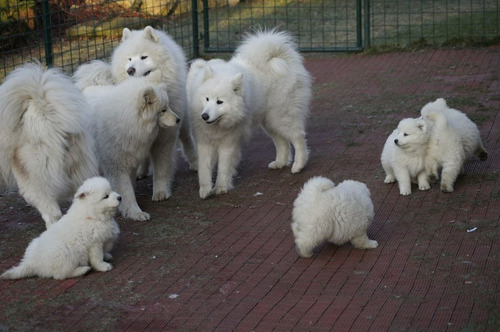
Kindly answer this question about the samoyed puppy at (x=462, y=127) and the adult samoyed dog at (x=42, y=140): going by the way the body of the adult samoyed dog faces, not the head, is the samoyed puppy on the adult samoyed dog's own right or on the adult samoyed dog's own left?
on the adult samoyed dog's own right

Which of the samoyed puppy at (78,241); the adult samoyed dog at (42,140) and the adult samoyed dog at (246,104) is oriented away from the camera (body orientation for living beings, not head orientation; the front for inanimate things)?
the adult samoyed dog at (42,140)

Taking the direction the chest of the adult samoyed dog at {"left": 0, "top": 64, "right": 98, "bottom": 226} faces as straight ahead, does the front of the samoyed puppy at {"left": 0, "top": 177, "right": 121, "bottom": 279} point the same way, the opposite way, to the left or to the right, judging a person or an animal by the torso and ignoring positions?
to the right

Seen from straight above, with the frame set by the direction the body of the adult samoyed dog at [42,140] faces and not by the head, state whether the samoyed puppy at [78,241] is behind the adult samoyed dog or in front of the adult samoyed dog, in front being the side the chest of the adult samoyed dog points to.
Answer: behind

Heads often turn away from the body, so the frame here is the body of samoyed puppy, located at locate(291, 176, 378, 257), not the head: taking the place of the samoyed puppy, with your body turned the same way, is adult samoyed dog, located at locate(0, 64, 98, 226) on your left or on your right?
on your left

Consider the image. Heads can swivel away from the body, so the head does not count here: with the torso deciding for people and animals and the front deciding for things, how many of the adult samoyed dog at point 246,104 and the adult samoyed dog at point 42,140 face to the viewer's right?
0

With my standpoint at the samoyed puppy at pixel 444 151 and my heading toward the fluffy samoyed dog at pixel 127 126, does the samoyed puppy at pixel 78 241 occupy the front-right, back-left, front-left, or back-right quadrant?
front-left

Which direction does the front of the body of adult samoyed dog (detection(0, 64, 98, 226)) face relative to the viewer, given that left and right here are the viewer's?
facing away from the viewer

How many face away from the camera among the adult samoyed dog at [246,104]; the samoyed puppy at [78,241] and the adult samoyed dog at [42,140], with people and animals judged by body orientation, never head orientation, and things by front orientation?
1

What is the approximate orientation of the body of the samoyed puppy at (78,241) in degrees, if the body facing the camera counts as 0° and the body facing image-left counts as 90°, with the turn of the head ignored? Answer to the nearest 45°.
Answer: approximately 270°

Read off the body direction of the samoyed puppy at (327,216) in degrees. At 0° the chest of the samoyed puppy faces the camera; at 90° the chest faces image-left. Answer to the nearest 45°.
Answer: approximately 225°

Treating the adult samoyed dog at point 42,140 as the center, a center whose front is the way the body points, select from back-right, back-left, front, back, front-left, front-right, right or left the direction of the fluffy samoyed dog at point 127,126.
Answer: front-right

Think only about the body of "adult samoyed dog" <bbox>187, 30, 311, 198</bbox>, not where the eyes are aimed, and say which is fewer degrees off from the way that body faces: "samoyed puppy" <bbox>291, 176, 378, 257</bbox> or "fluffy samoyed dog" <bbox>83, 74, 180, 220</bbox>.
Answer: the fluffy samoyed dog
